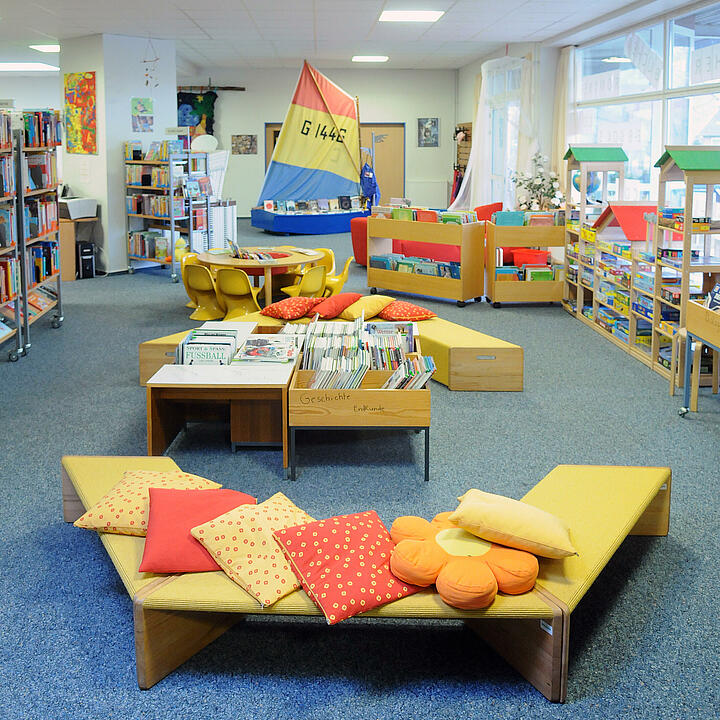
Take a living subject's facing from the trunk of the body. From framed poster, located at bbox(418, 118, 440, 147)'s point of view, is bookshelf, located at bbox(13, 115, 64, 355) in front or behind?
in front

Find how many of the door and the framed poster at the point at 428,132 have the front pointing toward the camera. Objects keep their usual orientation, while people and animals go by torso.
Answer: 2

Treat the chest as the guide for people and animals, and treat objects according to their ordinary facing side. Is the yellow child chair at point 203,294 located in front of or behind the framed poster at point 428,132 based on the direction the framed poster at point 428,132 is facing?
in front

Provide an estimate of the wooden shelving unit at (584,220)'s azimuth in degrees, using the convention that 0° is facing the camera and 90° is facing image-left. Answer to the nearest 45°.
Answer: approximately 45°

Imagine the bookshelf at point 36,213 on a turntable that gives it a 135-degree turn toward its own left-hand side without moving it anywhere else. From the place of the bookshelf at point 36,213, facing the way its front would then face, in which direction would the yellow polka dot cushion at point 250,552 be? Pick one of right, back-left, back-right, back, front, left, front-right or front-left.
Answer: back

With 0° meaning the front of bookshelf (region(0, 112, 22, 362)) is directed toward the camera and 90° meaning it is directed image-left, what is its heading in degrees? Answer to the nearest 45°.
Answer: approximately 315°

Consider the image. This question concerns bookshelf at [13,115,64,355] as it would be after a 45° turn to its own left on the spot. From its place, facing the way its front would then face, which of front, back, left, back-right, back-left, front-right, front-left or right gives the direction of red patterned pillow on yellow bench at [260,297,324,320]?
front-right

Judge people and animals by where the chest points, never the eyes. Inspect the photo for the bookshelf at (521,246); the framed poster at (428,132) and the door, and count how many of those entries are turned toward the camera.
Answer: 3

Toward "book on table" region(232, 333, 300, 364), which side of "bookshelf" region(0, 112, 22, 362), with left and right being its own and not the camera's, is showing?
front

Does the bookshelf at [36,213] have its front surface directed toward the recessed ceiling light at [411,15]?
no

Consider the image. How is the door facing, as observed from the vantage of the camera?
facing the viewer

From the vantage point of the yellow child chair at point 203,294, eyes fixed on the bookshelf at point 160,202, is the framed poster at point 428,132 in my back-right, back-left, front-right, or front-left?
front-right

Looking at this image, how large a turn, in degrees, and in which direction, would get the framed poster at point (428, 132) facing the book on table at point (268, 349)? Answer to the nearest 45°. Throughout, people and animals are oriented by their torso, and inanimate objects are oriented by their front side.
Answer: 0° — it already faces it
